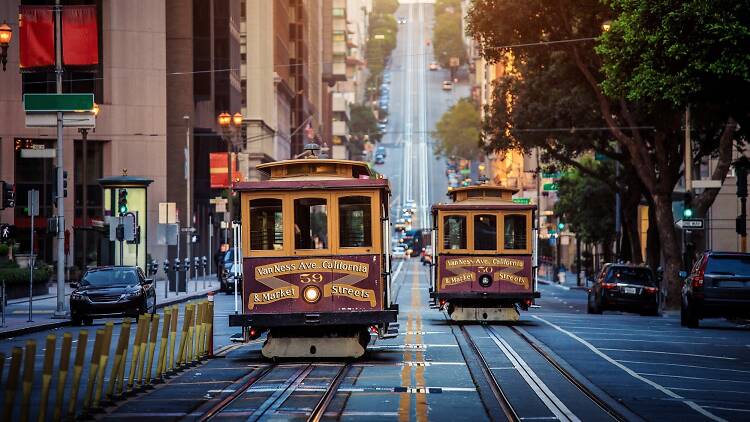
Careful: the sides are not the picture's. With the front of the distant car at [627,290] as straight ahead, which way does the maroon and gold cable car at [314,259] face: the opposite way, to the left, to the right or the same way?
the opposite way

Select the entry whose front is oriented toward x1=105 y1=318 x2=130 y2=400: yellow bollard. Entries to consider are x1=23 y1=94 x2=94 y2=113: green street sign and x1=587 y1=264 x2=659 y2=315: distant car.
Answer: the green street sign

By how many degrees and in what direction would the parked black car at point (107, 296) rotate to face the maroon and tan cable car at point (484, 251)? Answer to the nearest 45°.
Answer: approximately 45° to its left

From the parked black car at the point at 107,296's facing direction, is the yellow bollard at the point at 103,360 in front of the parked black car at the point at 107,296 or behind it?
in front

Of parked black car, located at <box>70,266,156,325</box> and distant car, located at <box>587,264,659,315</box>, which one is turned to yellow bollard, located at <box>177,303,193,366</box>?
the parked black car

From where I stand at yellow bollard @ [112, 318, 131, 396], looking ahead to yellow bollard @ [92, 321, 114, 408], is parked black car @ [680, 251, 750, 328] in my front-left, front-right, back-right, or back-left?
back-left

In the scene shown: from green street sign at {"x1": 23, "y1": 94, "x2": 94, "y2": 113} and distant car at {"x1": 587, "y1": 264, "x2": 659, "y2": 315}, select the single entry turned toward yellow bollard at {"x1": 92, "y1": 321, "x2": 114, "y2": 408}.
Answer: the green street sign

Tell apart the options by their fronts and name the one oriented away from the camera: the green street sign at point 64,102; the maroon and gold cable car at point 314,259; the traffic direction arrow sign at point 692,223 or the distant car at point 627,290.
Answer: the distant car

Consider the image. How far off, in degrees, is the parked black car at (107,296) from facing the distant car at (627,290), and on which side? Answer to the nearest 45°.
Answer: approximately 90° to its left

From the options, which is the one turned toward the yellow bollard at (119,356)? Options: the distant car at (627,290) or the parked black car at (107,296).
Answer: the parked black car

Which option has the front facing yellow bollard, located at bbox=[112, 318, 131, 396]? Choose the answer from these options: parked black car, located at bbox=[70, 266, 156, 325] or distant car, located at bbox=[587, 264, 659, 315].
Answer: the parked black car

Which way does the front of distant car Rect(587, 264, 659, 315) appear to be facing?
away from the camera
